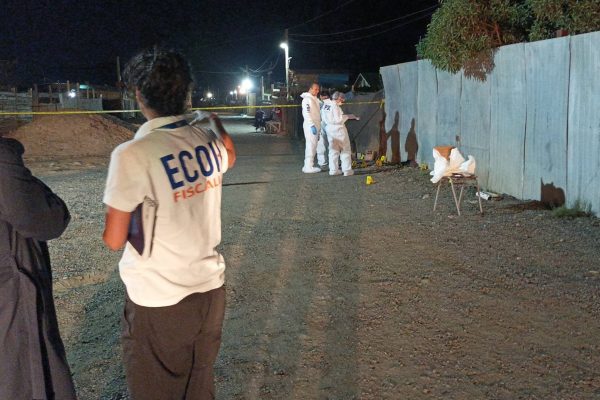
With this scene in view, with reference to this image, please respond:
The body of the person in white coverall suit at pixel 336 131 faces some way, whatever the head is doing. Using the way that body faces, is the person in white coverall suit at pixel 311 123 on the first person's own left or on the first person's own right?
on the first person's own left

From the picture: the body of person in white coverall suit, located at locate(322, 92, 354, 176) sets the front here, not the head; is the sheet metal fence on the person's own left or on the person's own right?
on the person's own right

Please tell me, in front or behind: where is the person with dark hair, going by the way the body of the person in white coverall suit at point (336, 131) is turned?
behind

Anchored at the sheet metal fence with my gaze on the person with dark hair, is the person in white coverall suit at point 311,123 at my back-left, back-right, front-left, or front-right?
back-right

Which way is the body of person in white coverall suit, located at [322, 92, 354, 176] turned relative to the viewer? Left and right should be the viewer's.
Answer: facing away from the viewer and to the right of the viewer

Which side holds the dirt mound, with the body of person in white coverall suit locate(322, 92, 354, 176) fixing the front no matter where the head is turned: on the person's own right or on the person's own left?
on the person's own left
